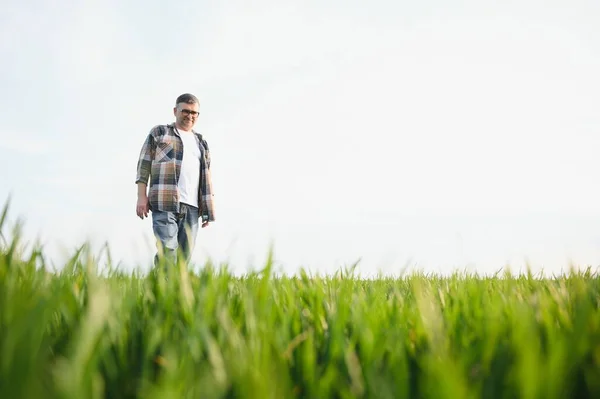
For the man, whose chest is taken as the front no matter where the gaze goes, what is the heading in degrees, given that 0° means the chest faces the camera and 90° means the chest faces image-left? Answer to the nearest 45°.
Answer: approximately 315°
